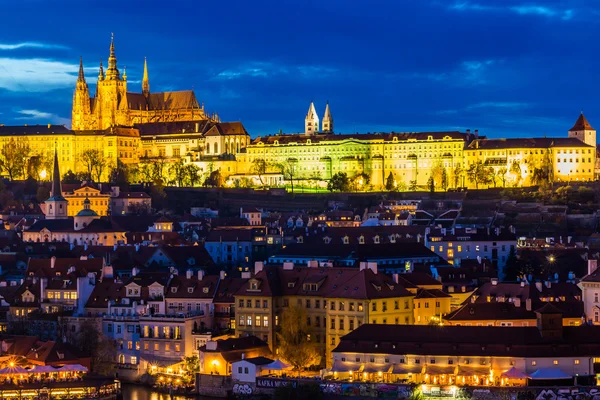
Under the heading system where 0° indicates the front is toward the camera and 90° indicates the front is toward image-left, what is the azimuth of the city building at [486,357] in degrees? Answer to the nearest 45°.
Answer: approximately 0°
